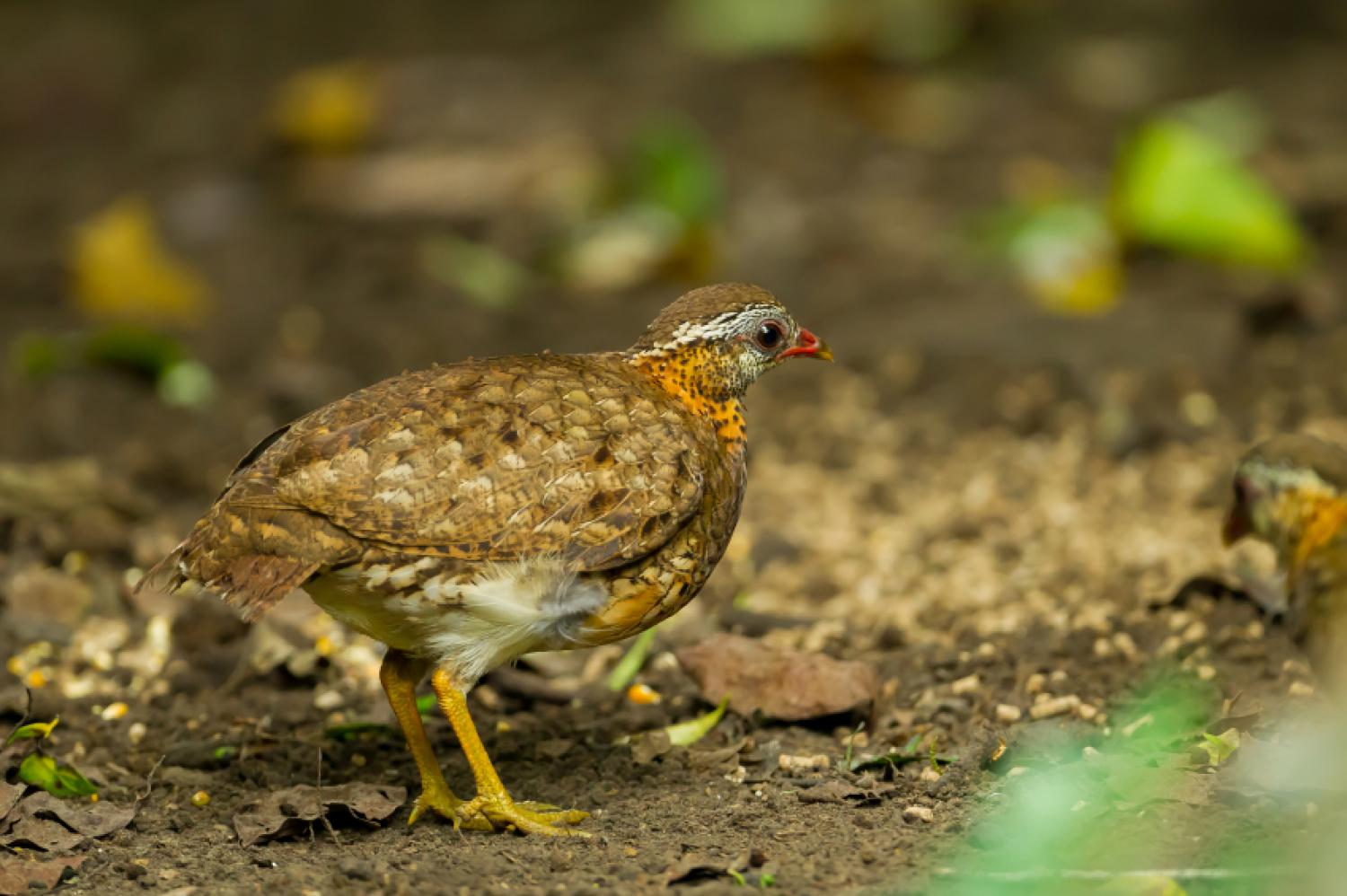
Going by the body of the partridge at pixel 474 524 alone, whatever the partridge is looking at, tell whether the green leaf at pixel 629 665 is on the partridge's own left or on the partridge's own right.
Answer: on the partridge's own left

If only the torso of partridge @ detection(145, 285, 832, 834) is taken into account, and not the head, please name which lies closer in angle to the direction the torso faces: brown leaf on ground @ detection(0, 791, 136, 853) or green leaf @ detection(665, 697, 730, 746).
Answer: the green leaf

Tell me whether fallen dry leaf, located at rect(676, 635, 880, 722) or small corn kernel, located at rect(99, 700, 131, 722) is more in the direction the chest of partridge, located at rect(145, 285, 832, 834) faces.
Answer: the fallen dry leaf

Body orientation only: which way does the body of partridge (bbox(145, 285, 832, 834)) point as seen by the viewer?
to the viewer's right

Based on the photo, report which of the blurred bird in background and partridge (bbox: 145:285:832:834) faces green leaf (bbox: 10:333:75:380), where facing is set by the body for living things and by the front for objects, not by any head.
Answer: the blurred bird in background

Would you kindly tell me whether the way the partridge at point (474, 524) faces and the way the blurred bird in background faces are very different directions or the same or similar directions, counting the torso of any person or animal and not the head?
very different directions

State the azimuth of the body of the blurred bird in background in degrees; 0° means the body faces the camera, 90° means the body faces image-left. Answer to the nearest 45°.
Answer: approximately 90°

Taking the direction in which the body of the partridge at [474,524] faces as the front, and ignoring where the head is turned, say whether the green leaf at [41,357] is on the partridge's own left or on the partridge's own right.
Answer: on the partridge's own left

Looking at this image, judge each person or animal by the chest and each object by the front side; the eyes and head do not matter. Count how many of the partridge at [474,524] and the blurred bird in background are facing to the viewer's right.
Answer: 1

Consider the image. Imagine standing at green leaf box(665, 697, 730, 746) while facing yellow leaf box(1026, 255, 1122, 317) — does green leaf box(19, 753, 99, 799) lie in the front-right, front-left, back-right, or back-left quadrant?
back-left

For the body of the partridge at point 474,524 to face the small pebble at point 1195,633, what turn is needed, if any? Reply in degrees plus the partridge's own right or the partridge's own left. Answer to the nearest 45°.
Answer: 0° — it already faces it

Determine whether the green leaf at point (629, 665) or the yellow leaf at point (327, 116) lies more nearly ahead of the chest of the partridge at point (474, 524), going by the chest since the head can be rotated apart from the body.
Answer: the green leaf
